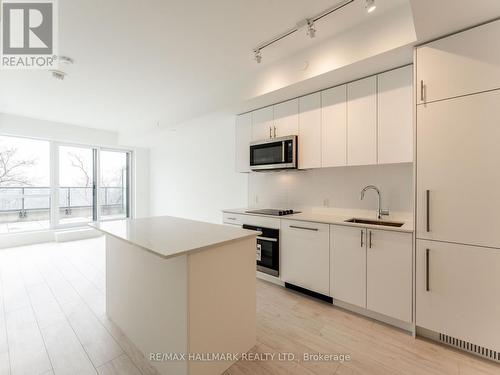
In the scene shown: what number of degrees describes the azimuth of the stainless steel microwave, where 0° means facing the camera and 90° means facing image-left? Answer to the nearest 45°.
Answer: approximately 45°

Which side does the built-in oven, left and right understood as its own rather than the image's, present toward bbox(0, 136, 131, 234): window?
right

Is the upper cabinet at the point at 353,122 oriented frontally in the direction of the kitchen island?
yes

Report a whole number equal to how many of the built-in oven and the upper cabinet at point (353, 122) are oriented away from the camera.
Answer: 0

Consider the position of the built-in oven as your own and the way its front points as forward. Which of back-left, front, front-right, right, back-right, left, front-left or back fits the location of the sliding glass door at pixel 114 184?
right

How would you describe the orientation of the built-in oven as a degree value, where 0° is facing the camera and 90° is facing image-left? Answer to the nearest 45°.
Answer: approximately 45°

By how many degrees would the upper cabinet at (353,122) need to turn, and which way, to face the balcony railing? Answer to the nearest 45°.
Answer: approximately 45° to its right

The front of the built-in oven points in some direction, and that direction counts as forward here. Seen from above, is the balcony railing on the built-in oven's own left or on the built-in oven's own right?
on the built-in oven's own right

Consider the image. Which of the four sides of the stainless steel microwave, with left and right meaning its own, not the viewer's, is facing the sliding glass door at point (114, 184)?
right

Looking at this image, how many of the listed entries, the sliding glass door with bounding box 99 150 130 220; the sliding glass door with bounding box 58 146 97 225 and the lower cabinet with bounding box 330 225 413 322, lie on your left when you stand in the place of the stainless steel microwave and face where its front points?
1

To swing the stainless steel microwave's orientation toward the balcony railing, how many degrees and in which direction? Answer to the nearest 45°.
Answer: approximately 45° to its right
